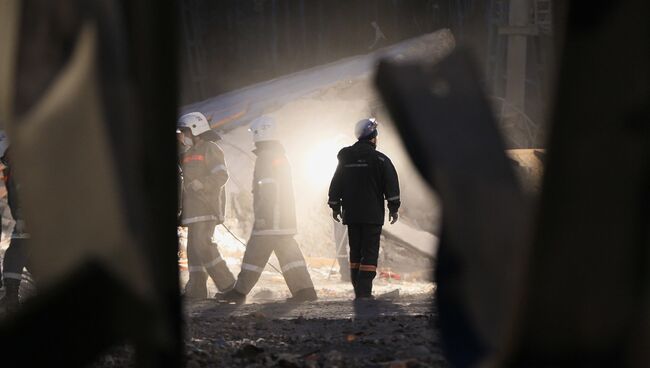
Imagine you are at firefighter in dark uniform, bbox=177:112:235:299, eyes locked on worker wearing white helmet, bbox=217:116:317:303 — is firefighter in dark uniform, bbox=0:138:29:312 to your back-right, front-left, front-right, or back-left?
back-right

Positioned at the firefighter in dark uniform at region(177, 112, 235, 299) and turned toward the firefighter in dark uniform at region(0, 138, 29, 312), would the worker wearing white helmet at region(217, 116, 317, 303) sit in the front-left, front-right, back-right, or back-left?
back-left

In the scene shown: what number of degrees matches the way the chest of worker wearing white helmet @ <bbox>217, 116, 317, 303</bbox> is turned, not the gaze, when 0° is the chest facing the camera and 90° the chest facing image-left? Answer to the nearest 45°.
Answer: approximately 90°

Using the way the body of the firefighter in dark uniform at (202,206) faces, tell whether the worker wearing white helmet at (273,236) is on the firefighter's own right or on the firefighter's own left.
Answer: on the firefighter's own left

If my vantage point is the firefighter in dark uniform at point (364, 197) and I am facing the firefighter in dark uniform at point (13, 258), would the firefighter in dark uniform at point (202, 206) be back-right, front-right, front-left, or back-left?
front-right
